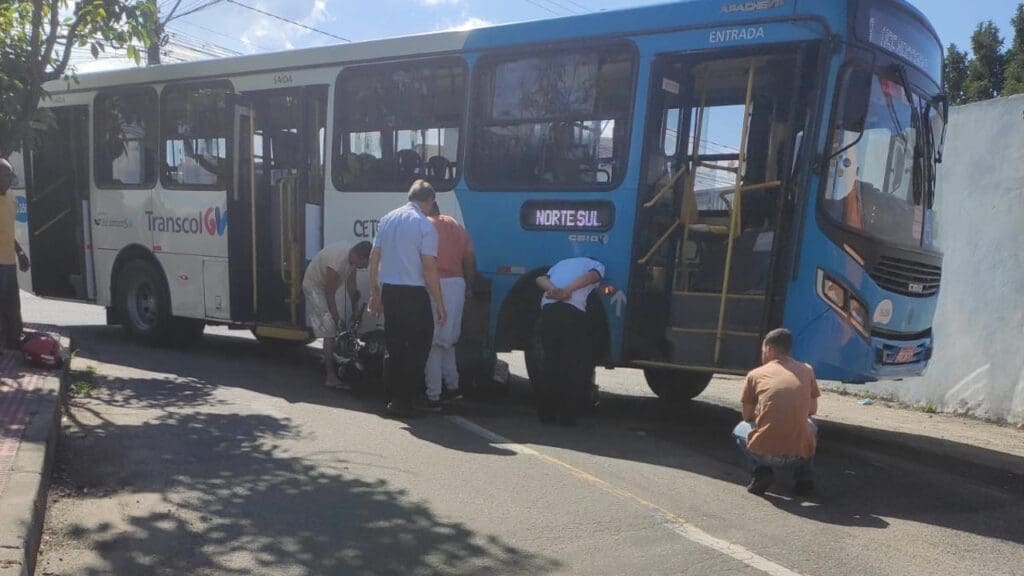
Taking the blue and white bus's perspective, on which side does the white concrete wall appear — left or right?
on its left

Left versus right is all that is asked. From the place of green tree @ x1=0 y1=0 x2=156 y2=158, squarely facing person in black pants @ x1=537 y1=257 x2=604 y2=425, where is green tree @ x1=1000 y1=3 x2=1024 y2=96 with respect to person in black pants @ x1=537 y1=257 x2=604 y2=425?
left

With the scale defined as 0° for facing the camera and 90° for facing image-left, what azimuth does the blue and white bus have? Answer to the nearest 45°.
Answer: approximately 315°

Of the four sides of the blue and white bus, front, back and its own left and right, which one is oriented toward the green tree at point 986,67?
left

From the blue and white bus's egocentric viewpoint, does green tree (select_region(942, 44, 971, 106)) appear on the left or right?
on its left

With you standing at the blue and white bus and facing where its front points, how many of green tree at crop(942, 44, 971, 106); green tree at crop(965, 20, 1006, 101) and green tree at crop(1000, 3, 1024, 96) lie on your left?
3
